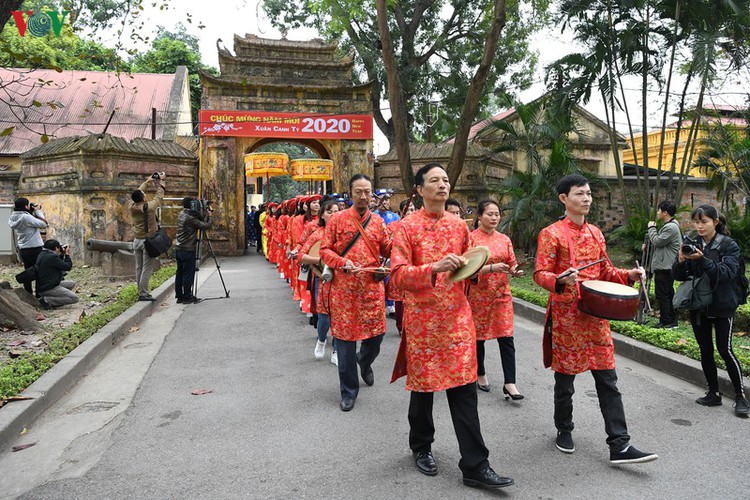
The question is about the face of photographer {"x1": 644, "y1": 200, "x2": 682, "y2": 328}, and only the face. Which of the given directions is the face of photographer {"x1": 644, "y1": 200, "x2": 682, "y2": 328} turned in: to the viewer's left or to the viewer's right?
to the viewer's left

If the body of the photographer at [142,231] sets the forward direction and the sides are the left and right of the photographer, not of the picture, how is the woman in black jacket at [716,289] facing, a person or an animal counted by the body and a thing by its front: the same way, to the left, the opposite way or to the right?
the opposite way

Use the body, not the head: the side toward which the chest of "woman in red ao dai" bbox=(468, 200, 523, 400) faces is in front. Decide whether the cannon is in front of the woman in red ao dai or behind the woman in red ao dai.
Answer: behind

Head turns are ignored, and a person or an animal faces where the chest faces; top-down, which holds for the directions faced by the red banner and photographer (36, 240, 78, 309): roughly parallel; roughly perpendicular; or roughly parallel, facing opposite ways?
roughly perpendicular

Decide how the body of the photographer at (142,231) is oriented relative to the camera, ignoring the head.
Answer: to the viewer's right

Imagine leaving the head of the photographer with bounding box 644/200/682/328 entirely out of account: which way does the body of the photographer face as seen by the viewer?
to the viewer's left

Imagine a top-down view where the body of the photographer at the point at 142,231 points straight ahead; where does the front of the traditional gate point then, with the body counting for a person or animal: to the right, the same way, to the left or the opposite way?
to the right

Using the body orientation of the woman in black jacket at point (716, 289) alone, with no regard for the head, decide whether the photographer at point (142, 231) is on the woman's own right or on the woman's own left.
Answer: on the woman's own right

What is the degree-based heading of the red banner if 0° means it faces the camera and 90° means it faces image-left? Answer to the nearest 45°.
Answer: approximately 0°

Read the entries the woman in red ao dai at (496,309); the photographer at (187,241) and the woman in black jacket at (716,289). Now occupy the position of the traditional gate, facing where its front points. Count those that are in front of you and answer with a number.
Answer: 3

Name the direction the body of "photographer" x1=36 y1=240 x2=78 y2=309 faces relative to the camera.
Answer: to the viewer's right
